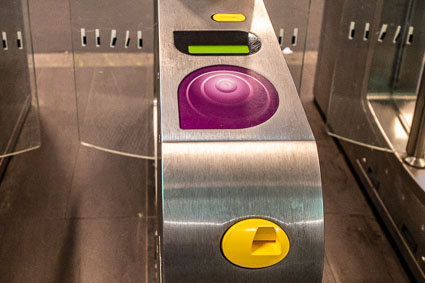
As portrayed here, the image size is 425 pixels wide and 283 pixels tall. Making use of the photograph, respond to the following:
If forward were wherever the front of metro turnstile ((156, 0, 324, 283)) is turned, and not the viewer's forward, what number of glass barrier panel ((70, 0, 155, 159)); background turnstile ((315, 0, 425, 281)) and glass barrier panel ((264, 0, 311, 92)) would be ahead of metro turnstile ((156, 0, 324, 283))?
0

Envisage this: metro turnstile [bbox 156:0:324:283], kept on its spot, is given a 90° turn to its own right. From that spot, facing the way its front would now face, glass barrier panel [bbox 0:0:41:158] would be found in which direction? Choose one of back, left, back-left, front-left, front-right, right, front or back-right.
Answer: front-right

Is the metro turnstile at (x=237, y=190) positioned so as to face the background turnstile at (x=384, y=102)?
no

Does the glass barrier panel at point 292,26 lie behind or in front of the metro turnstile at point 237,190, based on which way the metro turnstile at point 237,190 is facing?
behind

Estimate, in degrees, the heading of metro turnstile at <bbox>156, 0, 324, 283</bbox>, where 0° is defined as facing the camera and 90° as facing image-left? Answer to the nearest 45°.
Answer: approximately 0°

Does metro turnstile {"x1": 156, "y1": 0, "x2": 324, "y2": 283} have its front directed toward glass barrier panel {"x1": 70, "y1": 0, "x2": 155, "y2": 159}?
no
